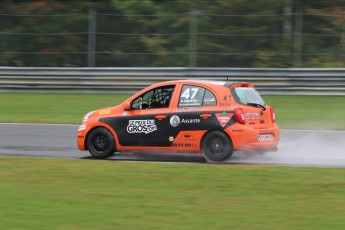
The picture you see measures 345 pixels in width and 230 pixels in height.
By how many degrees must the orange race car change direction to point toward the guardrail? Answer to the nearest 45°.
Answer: approximately 45° to its right

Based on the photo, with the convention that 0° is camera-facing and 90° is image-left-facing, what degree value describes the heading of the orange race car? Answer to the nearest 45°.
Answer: approximately 135°
